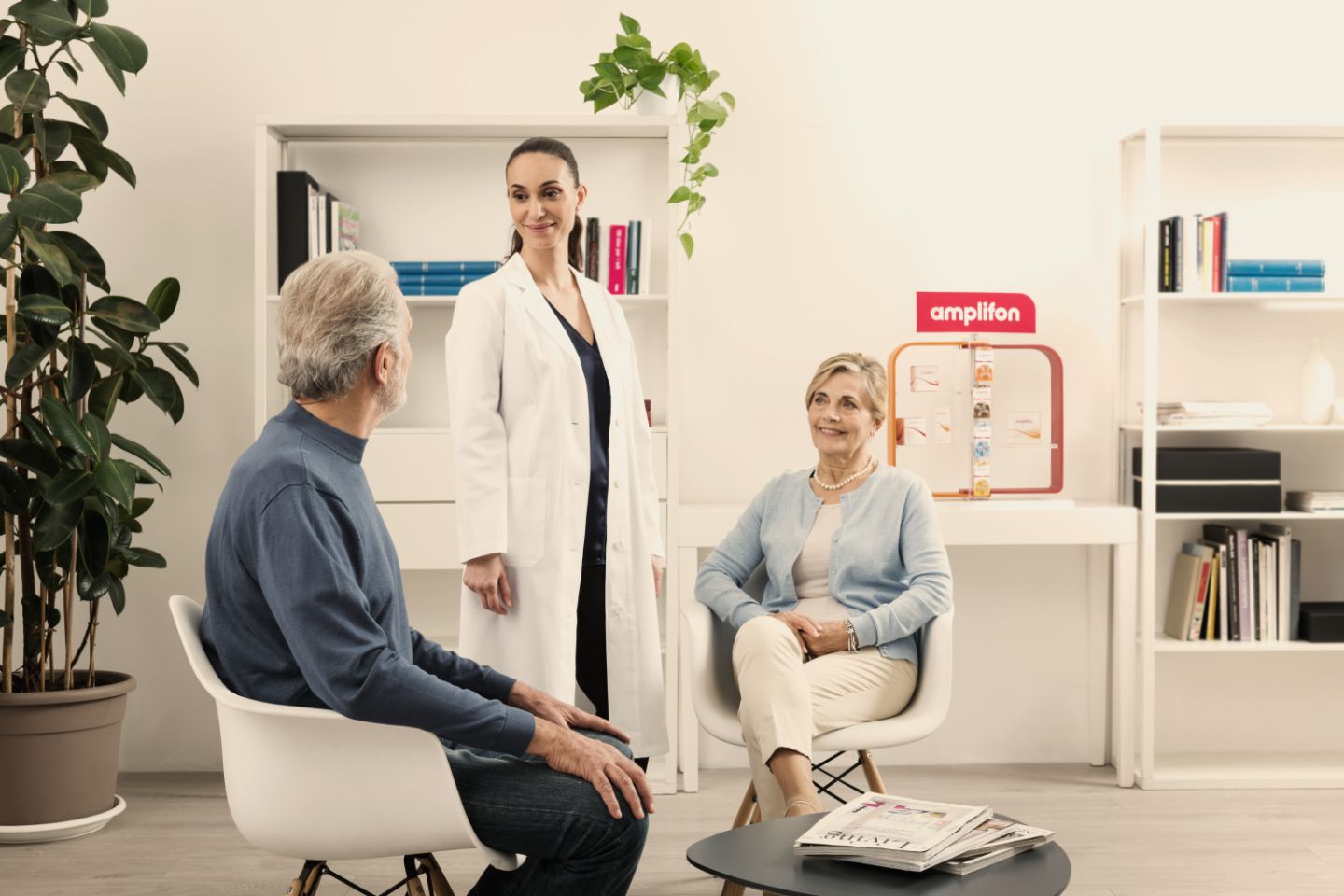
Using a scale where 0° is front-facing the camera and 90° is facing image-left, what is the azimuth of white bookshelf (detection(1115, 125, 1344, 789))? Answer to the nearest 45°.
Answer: approximately 0°

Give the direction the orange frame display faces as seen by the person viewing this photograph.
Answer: facing the viewer

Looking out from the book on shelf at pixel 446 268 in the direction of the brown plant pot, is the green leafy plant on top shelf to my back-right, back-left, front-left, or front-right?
back-left

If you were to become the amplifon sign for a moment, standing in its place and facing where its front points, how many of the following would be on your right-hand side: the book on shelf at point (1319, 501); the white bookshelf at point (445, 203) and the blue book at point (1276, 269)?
1

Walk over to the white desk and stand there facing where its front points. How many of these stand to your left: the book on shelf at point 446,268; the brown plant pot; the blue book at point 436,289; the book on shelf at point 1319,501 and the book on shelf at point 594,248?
1

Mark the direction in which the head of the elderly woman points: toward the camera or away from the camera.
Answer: toward the camera

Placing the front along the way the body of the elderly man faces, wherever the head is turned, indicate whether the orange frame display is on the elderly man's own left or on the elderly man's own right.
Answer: on the elderly man's own left

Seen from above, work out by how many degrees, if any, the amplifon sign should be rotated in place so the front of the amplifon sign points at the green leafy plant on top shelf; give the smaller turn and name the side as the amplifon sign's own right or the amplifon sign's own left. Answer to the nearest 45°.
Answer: approximately 90° to the amplifon sign's own right

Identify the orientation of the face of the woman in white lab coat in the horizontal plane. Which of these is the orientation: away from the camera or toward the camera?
toward the camera

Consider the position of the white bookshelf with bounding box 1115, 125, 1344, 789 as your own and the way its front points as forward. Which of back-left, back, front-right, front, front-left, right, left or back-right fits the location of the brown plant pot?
front-right

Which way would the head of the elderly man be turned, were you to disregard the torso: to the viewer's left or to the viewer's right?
to the viewer's right

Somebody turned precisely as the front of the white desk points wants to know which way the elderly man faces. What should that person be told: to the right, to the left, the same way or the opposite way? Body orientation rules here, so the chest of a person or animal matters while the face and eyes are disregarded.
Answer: to the left

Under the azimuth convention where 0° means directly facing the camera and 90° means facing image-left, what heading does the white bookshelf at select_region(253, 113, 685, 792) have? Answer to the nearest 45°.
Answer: approximately 0°

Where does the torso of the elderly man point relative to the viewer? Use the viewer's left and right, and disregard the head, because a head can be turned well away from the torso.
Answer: facing to the right of the viewer

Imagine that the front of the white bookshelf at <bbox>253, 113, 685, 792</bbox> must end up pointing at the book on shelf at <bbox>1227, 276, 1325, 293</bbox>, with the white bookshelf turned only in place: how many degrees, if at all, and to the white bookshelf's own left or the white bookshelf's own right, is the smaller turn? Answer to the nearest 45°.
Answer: approximately 90° to the white bookshelf's own left
